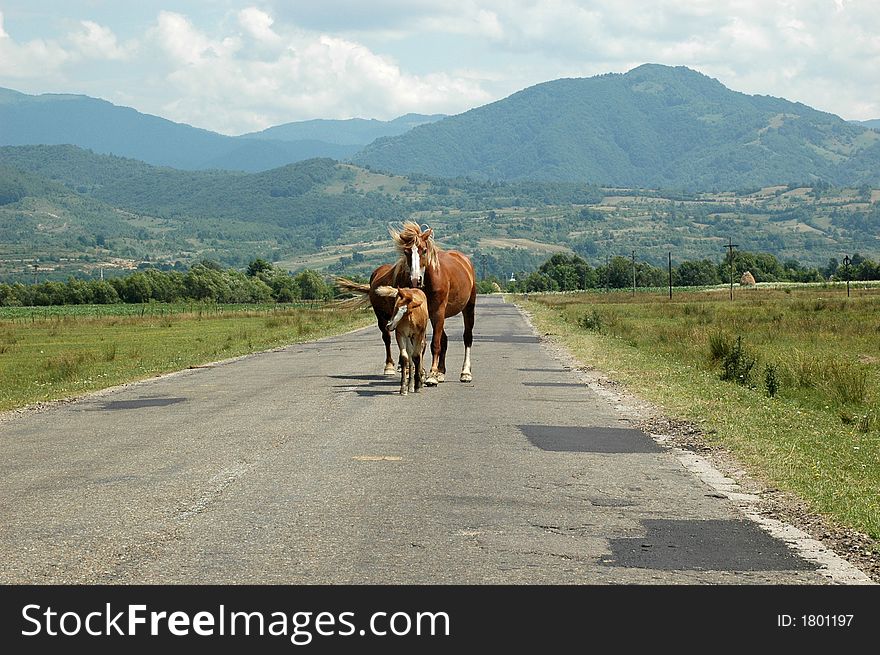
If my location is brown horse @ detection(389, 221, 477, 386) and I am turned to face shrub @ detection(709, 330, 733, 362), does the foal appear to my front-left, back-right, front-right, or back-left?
back-right

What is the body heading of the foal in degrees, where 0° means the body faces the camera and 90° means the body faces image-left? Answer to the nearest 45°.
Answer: approximately 0°

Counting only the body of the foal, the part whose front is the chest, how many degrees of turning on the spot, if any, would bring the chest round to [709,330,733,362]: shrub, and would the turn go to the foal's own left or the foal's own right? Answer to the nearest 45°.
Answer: approximately 135° to the foal's own left

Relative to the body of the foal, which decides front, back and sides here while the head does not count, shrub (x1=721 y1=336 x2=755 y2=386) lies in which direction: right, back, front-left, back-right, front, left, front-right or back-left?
back-left

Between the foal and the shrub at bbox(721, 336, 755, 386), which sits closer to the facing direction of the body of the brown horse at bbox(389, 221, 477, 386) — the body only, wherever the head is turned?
the foal

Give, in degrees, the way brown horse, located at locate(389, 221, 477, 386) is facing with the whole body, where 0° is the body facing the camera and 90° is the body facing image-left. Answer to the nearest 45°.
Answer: approximately 45°

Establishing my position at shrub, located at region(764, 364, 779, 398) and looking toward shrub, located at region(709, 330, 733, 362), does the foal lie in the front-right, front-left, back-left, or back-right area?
back-left

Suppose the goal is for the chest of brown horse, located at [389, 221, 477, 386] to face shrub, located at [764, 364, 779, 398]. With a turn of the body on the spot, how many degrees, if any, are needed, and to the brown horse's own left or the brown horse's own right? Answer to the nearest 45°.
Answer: approximately 135° to the brown horse's own left

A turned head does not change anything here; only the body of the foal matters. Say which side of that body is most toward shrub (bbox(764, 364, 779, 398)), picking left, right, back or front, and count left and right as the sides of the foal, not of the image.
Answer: left
